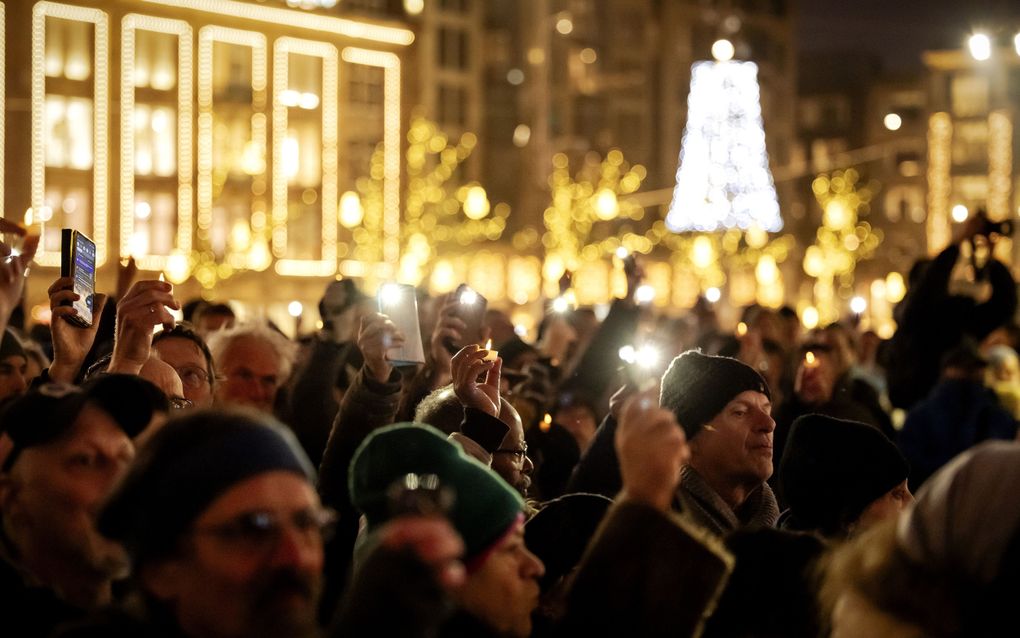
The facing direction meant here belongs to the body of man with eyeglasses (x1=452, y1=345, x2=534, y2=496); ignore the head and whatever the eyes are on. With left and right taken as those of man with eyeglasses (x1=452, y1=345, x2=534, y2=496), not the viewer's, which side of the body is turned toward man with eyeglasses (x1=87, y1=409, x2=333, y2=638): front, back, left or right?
right

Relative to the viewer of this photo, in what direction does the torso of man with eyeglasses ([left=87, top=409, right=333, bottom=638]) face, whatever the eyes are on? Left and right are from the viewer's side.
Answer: facing the viewer and to the right of the viewer

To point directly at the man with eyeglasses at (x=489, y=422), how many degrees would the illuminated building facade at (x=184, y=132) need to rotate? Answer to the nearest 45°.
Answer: approximately 45° to its right

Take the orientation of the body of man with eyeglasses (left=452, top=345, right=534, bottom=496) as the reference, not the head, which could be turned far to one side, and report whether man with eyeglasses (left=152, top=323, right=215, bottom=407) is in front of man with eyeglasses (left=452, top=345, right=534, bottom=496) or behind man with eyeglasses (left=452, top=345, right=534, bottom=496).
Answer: behind

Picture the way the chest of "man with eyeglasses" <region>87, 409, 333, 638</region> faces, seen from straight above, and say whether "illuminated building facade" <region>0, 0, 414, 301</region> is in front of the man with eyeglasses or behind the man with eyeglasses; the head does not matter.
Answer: behind

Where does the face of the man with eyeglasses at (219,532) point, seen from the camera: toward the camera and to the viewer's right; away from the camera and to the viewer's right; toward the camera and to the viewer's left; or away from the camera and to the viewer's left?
toward the camera and to the viewer's right

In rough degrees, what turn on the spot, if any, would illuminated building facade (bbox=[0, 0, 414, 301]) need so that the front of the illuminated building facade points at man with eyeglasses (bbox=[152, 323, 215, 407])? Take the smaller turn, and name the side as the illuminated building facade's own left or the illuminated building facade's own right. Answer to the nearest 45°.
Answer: approximately 45° to the illuminated building facade's own right

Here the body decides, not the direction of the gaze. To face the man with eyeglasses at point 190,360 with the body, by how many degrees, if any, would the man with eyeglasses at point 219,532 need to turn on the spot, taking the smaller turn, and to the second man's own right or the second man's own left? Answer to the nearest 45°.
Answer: approximately 135° to the second man's own left
